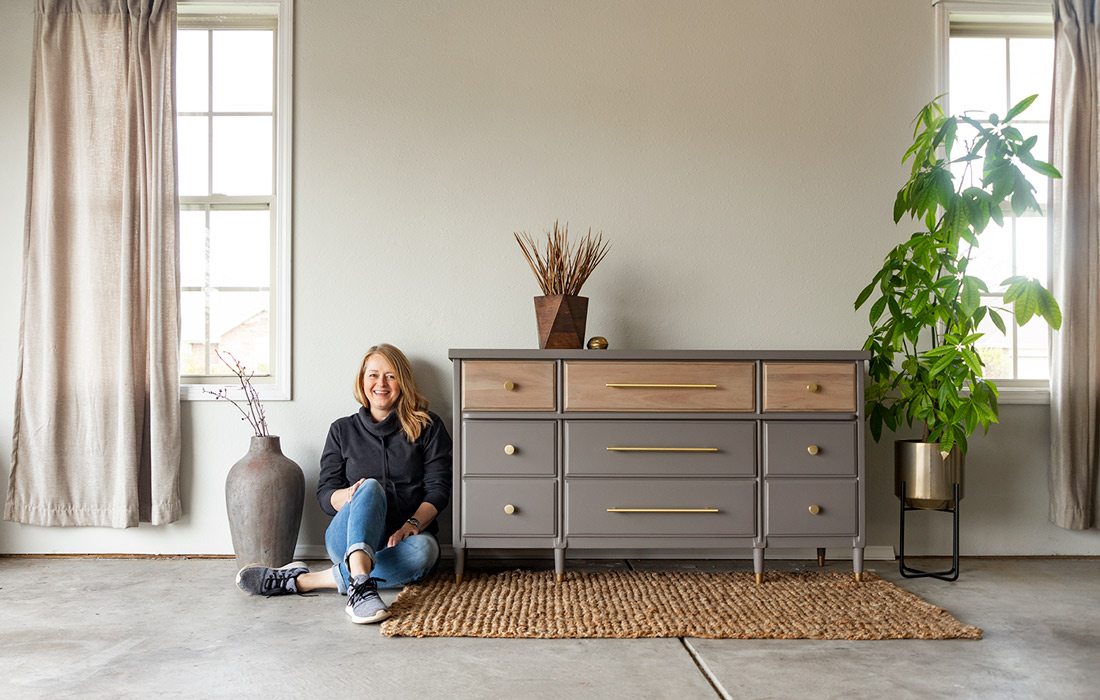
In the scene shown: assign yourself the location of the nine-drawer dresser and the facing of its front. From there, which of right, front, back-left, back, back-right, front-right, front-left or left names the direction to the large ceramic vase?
right

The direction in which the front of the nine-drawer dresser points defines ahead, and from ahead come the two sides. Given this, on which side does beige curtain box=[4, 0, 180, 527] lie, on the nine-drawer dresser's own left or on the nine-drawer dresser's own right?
on the nine-drawer dresser's own right

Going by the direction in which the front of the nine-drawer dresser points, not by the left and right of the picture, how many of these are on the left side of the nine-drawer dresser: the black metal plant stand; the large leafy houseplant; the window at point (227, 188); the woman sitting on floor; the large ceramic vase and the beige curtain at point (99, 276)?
2

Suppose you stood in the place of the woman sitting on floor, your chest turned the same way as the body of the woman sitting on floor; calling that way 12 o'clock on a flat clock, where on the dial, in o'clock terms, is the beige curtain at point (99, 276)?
The beige curtain is roughly at 4 o'clock from the woman sitting on floor.

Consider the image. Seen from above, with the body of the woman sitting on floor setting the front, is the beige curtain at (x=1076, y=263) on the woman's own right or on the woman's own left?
on the woman's own left

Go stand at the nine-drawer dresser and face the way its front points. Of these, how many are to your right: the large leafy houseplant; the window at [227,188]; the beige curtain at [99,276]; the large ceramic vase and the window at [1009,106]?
3

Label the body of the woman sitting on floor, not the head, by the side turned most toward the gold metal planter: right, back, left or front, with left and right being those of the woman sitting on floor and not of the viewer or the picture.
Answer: left

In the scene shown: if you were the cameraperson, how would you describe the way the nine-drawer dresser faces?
facing the viewer

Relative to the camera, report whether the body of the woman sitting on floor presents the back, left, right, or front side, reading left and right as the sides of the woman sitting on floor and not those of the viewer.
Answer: front

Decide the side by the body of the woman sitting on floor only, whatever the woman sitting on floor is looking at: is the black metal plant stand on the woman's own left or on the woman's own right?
on the woman's own left

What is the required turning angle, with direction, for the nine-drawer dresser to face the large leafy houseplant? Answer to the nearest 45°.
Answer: approximately 90° to its left

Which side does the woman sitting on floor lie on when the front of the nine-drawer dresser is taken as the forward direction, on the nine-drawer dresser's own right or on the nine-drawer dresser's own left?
on the nine-drawer dresser's own right

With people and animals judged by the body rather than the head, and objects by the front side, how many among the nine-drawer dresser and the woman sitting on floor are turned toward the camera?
2
